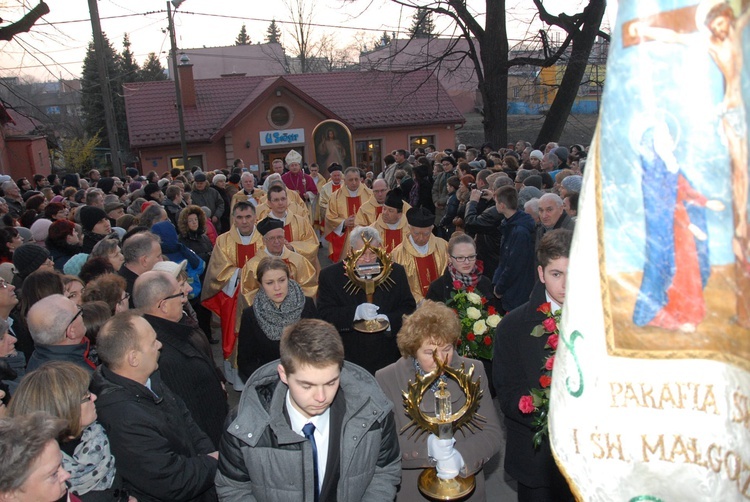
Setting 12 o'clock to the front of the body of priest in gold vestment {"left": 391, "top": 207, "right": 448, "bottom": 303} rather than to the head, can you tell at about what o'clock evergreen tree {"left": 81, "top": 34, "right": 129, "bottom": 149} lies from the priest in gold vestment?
The evergreen tree is roughly at 5 o'clock from the priest in gold vestment.

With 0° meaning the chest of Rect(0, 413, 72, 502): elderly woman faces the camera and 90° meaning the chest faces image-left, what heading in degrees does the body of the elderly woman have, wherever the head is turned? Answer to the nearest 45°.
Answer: approximately 270°

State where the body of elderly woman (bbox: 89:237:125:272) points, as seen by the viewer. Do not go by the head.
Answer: to the viewer's right

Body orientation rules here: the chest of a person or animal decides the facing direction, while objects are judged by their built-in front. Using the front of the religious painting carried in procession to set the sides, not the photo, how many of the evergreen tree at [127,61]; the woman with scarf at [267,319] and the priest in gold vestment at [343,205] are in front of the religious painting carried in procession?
2

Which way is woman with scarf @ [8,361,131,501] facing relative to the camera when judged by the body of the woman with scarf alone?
to the viewer's right

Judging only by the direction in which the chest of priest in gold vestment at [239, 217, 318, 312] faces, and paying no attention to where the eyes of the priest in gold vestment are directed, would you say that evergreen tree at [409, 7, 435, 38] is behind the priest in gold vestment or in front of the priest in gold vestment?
behind

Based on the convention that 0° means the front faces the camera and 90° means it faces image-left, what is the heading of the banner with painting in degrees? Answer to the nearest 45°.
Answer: approximately 0°

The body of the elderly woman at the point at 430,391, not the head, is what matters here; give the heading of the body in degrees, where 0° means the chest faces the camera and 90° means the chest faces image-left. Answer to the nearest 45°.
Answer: approximately 0°

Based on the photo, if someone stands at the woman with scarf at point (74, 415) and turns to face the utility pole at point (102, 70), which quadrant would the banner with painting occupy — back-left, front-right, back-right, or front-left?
back-right

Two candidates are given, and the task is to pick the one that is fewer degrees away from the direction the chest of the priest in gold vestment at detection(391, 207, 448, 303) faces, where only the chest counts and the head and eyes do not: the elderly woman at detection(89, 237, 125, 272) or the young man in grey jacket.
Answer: the young man in grey jacket
